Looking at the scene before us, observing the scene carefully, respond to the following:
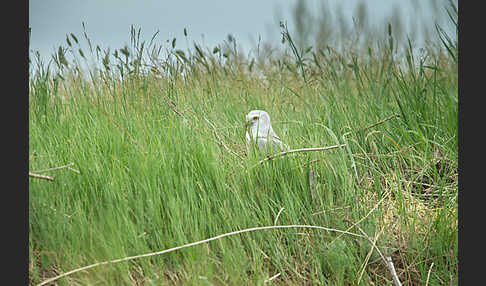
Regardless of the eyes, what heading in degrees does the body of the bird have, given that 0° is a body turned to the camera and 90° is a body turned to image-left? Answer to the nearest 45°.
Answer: approximately 90°

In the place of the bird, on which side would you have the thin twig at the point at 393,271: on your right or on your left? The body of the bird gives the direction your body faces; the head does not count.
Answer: on your left
